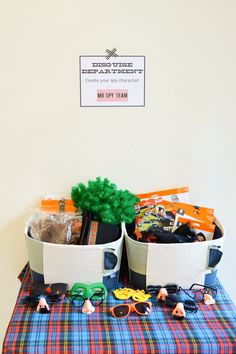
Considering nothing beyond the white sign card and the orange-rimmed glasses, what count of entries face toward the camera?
2

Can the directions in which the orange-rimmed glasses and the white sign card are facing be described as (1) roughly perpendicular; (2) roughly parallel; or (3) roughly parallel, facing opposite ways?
roughly parallel

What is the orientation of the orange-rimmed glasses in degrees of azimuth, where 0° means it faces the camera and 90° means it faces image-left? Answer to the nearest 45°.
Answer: approximately 0°

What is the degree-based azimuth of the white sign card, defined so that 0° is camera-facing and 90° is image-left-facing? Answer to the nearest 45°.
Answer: approximately 0°
